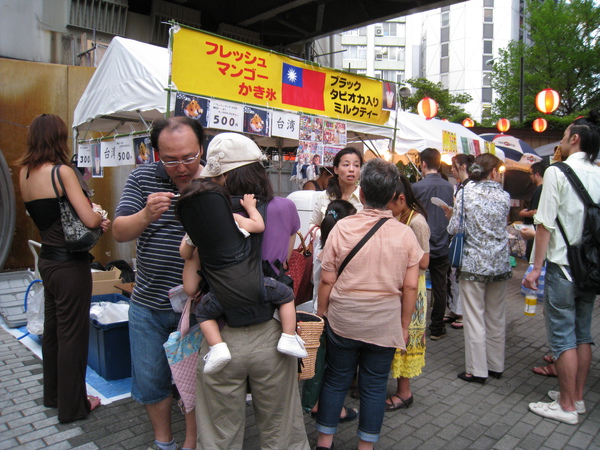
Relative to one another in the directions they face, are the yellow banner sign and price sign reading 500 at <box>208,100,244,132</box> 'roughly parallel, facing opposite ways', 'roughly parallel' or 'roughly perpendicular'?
roughly parallel

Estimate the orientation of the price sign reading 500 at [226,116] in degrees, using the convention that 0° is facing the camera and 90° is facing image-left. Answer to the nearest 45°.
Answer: approximately 315°

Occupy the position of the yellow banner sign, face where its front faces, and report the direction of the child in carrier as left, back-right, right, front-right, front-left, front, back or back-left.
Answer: front-right

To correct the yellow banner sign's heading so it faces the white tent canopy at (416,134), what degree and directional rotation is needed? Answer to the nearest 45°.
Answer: approximately 90° to its left

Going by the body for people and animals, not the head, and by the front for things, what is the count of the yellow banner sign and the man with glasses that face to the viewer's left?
0

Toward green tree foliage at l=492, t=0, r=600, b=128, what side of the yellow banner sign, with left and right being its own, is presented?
left

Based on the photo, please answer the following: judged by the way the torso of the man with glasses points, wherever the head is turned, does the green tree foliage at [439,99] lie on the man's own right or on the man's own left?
on the man's own left

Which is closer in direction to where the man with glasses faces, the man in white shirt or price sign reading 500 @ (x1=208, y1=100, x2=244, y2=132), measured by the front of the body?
the man in white shirt

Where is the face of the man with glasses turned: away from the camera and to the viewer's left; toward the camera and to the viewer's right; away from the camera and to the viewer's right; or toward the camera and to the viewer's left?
toward the camera and to the viewer's right

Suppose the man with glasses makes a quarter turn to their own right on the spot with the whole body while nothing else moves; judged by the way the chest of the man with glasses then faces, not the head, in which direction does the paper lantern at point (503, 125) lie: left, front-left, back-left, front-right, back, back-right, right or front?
back

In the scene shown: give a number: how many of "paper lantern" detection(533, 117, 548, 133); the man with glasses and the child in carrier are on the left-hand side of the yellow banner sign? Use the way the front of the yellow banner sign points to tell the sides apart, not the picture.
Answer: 1

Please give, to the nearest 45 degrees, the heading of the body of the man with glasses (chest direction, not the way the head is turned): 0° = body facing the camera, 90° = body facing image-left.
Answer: approximately 315°

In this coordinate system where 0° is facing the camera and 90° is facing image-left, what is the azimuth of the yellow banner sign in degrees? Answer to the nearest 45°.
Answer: approximately 315°

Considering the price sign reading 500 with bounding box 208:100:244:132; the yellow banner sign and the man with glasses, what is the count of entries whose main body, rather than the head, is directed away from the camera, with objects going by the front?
0

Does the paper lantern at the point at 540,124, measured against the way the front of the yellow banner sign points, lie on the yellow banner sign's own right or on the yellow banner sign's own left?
on the yellow banner sign's own left
